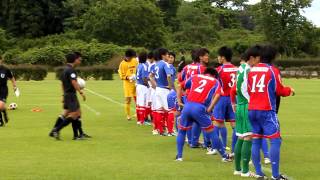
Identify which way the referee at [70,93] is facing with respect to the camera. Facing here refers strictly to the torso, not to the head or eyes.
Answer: to the viewer's right

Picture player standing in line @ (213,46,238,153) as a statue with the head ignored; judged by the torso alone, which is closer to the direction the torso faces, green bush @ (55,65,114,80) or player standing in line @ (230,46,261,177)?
the green bush

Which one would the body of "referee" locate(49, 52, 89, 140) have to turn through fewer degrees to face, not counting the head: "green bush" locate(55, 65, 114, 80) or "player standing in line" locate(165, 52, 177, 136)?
the player standing in line

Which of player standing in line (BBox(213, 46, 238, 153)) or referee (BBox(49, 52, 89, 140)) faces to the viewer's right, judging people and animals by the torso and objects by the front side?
the referee

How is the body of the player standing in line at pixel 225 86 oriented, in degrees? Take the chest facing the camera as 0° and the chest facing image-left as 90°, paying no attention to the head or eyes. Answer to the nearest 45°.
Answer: approximately 135°
